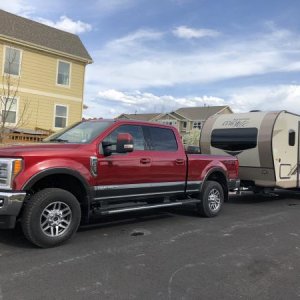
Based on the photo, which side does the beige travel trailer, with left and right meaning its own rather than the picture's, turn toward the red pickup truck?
front

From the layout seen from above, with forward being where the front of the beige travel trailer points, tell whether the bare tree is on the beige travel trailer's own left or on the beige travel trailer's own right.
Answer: on the beige travel trailer's own right

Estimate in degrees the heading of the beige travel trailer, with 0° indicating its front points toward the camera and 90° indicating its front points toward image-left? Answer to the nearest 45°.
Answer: approximately 45°

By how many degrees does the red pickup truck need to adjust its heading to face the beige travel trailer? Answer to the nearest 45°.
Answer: approximately 180°

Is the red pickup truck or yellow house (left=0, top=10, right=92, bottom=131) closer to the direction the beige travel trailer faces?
the red pickup truck

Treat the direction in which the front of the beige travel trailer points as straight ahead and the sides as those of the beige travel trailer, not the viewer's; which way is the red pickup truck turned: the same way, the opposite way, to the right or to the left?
the same way

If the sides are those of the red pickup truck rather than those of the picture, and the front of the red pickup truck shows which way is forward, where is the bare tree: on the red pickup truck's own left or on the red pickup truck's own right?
on the red pickup truck's own right

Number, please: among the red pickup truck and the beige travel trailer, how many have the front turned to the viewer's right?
0

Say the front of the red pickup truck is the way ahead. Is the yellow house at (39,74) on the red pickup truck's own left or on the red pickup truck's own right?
on the red pickup truck's own right

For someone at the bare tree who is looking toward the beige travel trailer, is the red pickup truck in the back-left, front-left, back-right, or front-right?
front-right

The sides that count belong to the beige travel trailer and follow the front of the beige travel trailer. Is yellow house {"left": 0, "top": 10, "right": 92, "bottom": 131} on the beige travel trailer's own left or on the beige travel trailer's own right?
on the beige travel trailer's own right
